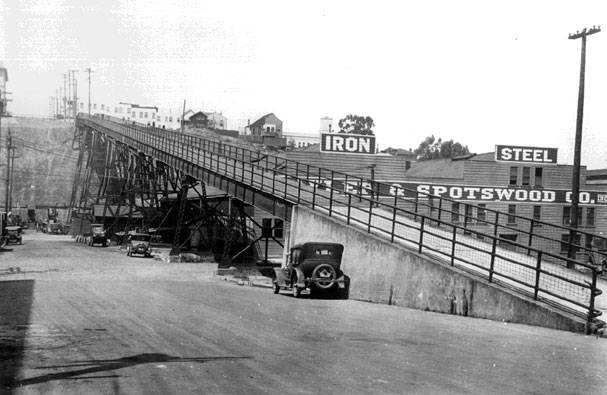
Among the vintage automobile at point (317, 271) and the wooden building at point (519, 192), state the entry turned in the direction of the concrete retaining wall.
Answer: the wooden building

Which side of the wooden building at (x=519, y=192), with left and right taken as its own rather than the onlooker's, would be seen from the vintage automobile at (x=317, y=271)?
front

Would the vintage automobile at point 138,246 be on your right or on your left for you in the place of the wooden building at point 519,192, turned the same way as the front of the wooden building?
on your right

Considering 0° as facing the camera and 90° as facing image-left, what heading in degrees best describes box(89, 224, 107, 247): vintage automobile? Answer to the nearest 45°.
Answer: approximately 0°

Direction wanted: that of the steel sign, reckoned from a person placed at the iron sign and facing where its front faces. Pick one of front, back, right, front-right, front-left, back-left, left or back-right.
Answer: left

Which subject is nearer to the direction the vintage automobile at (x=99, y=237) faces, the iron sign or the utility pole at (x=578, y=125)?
the utility pole

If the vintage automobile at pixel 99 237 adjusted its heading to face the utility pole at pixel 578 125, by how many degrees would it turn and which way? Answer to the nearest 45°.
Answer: approximately 45° to its left

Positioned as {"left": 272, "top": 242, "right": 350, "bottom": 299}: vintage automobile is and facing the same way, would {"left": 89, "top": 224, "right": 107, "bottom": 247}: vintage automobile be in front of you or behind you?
in front

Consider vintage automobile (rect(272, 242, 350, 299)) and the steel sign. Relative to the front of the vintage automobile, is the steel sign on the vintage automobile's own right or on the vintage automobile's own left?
on the vintage automobile's own right

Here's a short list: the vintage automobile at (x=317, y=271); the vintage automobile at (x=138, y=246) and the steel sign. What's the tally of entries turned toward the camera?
2

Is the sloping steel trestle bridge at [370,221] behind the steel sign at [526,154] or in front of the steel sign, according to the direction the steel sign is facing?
in front

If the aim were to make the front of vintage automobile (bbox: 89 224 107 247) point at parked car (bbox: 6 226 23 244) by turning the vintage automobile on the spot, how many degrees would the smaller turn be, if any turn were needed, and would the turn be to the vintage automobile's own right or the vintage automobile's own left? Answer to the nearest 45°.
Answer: approximately 90° to the vintage automobile's own right

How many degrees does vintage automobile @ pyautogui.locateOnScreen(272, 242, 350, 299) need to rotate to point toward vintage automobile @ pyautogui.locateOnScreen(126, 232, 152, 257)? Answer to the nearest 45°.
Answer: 0° — it already faces it

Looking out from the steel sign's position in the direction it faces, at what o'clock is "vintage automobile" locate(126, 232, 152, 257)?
The vintage automobile is roughly at 2 o'clock from the steel sign.
